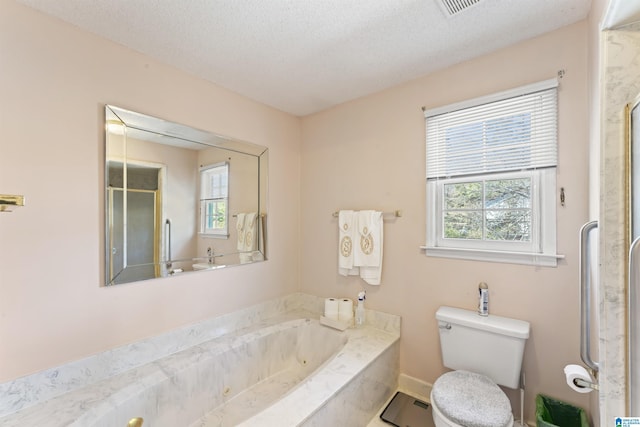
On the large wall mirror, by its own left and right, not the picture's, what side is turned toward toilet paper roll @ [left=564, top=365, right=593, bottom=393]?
front

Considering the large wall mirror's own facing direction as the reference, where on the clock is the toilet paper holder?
The toilet paper holder is roughly at 12 o'clock from the large wall mirror.

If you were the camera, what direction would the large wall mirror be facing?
facing the viewer and to the right of the viewer

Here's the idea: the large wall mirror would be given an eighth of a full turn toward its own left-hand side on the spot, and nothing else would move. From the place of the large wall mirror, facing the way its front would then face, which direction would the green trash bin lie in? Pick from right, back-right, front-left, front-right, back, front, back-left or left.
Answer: front-right

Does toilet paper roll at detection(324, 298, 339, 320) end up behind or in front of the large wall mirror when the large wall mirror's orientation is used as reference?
in front

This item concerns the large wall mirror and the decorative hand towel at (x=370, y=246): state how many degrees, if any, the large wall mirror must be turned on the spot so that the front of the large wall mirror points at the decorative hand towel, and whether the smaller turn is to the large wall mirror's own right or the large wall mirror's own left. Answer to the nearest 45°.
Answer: approximately 45° to the large wall mirror's own left

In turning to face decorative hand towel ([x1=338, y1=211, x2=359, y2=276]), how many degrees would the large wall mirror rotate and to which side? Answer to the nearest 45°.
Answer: approximately 45° to its left

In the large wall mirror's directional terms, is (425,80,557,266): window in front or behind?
in front

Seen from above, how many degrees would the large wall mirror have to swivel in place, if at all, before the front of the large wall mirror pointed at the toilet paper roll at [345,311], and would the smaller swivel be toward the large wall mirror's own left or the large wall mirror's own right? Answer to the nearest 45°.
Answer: approximately 45° to the large wall mirror's own left
